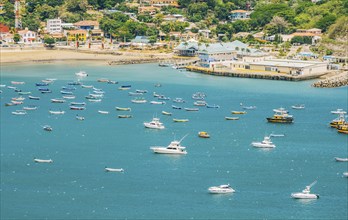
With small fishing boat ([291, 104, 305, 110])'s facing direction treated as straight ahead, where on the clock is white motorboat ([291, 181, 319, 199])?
The white motorboat is roughly at 9 o'clock from the small fishing boat.

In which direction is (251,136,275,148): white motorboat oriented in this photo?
to the viewer's left

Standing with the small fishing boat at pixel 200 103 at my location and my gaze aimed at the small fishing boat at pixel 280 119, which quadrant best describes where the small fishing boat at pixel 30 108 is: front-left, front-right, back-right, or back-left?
back-right

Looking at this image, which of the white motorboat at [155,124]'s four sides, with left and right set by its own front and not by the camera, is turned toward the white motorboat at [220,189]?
left

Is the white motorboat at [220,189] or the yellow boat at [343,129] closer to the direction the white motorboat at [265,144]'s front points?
the white motorboat

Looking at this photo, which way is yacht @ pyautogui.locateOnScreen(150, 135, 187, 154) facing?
to the viewer's left

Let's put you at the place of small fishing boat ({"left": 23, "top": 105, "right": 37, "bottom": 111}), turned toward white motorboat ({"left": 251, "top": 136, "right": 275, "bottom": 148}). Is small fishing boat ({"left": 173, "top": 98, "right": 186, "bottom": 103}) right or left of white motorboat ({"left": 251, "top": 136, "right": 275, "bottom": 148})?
left

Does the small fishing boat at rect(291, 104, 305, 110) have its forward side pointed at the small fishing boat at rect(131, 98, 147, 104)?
yes

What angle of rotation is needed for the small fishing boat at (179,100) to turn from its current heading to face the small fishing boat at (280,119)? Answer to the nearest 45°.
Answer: approximately 135° to its left

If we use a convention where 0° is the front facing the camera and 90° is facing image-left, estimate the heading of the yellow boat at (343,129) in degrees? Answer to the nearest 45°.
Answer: approximately 90°

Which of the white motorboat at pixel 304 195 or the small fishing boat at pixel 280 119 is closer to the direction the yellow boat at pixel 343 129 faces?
the small fishing boat

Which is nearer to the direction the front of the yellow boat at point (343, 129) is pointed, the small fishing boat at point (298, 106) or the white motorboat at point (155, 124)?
the white motorboat

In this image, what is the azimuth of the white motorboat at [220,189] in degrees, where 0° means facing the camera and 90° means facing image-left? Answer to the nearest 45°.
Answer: approximately 90°
